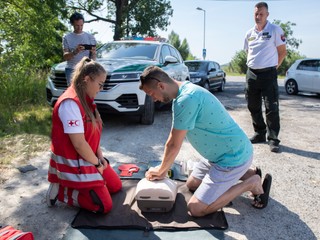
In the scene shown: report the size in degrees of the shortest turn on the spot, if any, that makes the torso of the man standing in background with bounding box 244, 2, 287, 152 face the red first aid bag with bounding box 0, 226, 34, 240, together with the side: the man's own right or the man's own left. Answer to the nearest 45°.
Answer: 0° — they already face it

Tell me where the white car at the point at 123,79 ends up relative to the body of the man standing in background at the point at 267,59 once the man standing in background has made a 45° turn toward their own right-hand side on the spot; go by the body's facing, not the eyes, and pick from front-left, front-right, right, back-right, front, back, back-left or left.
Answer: front

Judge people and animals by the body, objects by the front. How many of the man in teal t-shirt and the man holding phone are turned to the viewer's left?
1

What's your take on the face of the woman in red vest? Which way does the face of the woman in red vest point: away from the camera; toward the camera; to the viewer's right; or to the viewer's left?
to the viewer's right

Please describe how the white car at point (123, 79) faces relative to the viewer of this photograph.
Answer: facing the viewer and to the left of the viewer

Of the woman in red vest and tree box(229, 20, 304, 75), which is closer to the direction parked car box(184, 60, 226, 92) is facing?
the woman in red vest

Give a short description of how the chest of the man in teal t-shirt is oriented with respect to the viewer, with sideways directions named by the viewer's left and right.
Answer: facing to the left of the viewer

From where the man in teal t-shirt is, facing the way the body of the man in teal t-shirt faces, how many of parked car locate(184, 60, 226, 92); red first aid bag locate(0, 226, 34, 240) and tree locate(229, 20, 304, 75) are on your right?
2

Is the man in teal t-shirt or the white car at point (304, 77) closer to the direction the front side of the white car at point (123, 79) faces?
the man in teal t-shirt

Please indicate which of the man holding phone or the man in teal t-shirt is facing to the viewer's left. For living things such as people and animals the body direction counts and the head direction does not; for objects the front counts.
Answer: the man in teal t-shirt

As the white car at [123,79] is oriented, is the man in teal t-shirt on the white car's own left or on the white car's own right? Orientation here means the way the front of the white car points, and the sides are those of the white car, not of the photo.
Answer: on the white car's own left

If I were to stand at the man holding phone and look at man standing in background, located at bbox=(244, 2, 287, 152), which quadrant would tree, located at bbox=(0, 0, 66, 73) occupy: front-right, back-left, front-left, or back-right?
back-left

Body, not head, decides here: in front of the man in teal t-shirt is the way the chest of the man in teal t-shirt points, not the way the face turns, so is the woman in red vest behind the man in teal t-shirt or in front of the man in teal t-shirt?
in front

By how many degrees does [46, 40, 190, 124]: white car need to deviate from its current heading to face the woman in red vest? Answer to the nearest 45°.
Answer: approximately 45° to its left
